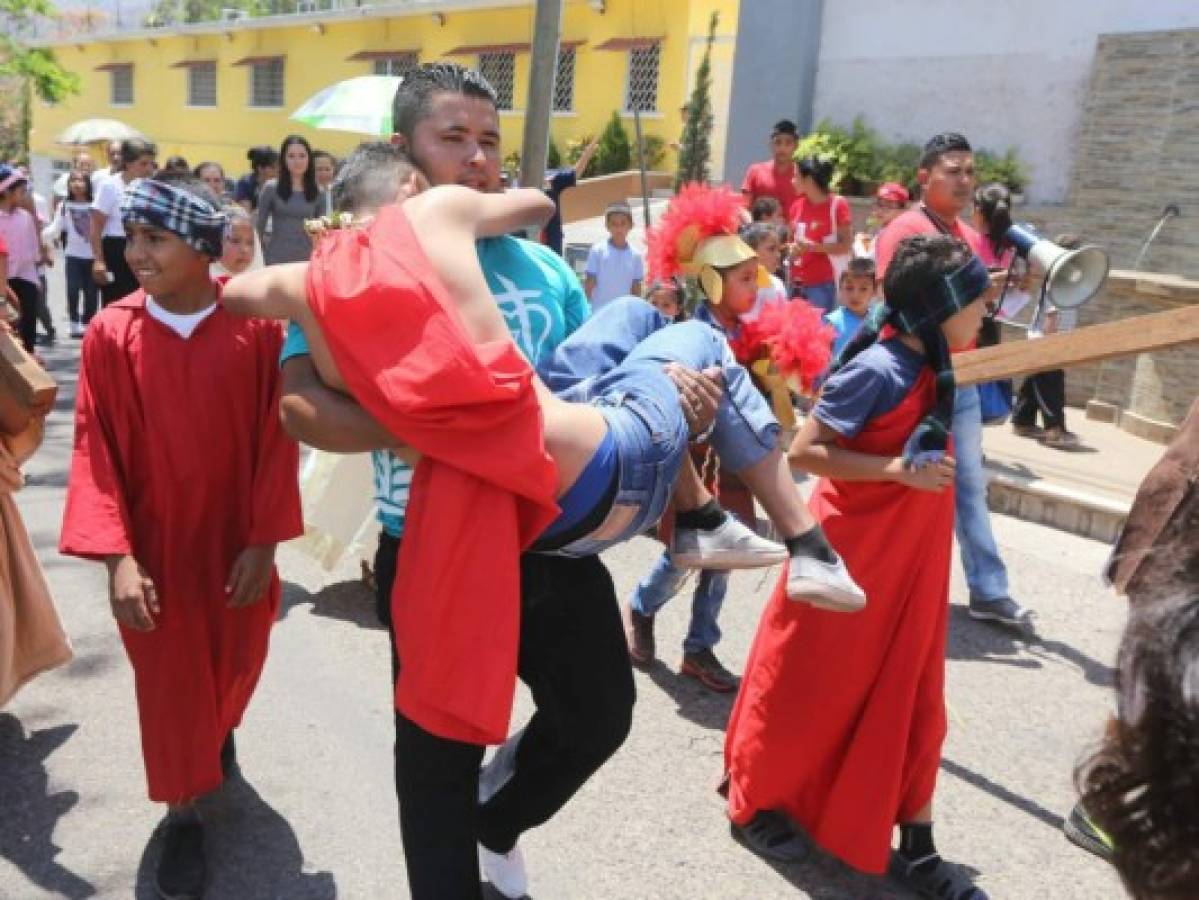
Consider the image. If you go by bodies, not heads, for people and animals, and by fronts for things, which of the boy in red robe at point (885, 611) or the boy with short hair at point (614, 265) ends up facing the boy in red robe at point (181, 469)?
the boy with short hair

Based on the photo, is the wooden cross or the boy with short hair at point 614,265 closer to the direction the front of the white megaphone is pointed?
the wooden cross

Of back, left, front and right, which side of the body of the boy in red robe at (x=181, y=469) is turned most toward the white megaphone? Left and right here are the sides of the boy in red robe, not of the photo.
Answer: left

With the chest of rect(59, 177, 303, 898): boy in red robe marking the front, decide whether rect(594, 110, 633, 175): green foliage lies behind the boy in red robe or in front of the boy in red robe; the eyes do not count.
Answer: behind

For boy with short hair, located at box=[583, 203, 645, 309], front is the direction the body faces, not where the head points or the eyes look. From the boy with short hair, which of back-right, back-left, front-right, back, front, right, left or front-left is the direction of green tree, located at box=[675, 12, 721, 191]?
back

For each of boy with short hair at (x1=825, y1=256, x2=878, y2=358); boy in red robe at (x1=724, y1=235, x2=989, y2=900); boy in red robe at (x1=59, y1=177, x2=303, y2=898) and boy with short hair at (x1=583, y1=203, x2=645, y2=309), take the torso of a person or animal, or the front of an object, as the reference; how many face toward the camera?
3

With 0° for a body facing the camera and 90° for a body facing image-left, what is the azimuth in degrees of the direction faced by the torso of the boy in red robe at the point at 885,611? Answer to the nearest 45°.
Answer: approximately 270°
